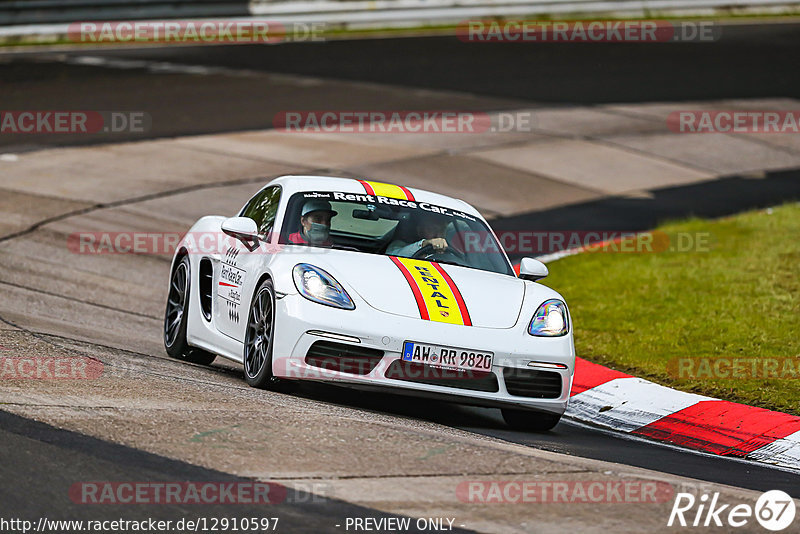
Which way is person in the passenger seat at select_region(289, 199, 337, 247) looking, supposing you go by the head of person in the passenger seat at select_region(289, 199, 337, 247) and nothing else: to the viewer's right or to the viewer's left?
to the viewer's right

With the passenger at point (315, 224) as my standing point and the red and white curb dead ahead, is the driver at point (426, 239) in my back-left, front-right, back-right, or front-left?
front-left

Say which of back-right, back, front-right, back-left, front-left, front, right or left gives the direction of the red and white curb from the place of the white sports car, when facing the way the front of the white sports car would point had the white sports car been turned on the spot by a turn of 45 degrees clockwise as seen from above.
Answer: left

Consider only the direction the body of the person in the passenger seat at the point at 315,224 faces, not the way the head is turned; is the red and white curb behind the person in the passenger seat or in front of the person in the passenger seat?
in front

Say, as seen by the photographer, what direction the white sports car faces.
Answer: facing the viewer and to the right of the viewer
